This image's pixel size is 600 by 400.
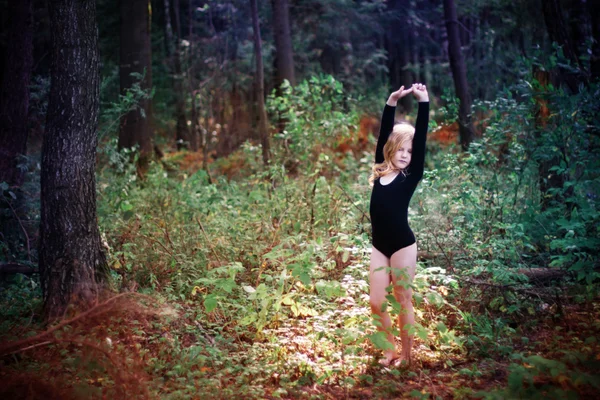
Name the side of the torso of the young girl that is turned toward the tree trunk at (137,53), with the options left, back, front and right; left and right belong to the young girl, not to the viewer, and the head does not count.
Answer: right

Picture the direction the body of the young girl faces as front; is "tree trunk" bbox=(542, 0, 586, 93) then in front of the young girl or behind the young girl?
behind

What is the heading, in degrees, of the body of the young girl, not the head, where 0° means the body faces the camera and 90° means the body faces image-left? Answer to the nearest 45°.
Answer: approximately 45°

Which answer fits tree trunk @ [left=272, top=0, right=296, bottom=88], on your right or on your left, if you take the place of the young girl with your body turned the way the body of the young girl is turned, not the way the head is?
on your right

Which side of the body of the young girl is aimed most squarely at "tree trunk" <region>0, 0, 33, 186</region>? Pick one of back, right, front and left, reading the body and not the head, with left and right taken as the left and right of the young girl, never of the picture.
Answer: right

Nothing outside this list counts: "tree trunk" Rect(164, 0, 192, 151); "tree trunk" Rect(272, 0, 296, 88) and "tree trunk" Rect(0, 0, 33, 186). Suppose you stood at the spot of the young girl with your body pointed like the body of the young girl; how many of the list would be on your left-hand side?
0

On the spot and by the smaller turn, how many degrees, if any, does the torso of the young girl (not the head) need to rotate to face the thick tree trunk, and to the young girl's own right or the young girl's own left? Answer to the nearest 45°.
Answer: approximately 45° to the young girl's own right

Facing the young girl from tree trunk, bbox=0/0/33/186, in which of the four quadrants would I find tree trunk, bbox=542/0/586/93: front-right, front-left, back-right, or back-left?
front-left

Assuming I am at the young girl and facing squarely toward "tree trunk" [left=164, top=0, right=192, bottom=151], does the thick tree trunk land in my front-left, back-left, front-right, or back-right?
front-left

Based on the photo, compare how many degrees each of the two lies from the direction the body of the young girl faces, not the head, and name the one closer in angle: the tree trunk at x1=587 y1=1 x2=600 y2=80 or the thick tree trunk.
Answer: the thick tree trunk
